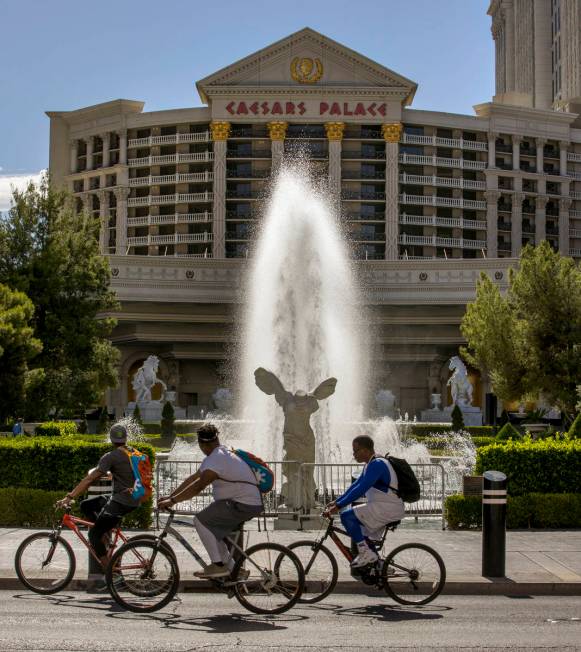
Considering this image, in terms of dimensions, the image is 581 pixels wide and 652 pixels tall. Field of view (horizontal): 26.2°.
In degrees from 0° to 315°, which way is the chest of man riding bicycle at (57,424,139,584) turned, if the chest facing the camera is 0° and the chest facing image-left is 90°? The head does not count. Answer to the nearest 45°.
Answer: approximately 90°

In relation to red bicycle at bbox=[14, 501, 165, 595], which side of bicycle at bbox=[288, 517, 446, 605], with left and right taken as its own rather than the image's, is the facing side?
front

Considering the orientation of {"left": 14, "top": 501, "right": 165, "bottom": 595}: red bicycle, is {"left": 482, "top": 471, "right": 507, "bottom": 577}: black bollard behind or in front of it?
behind

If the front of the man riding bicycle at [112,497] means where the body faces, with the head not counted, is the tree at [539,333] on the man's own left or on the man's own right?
on the man's own right

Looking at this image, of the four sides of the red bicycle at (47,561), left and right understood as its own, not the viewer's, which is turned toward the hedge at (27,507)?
right

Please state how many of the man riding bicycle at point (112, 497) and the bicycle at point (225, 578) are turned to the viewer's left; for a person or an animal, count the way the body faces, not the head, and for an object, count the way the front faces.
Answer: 2

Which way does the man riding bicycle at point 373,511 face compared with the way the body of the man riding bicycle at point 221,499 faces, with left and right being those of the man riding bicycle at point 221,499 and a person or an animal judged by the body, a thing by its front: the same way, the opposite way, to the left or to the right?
the same way

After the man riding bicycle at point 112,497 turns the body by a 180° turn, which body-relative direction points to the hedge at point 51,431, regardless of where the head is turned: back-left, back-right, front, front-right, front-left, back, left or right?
left

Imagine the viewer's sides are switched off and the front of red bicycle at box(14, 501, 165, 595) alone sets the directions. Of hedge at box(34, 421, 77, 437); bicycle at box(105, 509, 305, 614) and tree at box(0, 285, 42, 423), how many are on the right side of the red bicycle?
2

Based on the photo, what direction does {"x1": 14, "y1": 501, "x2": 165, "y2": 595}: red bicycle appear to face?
to the viewer's left

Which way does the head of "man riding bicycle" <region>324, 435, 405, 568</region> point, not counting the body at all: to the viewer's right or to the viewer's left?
to the viewer's left

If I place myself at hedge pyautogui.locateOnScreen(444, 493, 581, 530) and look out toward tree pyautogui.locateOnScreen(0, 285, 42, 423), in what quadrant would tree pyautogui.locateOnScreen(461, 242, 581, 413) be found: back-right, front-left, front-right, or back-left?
front-right

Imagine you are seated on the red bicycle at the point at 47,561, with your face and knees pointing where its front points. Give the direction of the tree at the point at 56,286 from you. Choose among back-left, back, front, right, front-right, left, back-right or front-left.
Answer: right

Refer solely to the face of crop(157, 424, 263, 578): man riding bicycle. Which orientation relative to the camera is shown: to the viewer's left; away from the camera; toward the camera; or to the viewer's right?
to the viewer's left

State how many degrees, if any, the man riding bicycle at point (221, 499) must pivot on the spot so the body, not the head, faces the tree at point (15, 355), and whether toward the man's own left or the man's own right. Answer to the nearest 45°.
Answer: approximately 90° to the man's own right

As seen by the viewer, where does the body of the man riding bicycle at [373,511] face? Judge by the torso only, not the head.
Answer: to the viewer's left

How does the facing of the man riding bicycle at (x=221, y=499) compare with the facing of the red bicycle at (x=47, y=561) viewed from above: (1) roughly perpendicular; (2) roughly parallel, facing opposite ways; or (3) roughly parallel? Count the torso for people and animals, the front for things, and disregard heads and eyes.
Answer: roughly parallel

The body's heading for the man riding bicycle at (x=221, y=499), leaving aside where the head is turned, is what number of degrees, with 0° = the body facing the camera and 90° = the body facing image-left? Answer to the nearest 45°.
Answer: approximately 90°

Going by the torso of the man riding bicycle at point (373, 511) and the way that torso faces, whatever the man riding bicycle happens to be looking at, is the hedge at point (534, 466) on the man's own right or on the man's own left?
on the man's own right
